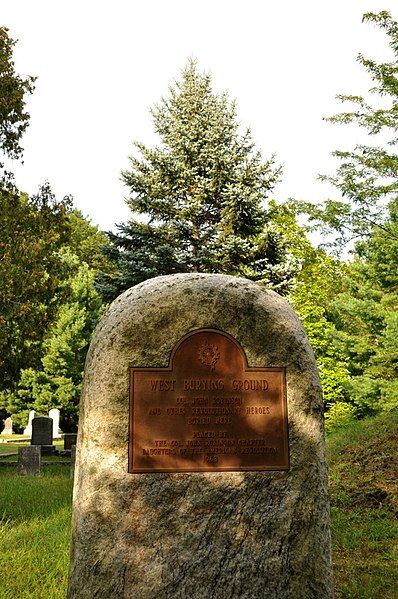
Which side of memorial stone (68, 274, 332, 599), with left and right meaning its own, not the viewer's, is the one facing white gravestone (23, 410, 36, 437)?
back

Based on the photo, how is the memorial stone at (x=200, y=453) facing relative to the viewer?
toward the camera

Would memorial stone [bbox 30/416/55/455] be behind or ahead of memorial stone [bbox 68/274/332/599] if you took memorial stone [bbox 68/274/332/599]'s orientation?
behind

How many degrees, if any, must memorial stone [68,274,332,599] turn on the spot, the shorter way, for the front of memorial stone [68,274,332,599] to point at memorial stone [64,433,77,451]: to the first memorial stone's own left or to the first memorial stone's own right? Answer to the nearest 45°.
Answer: approximately 180°

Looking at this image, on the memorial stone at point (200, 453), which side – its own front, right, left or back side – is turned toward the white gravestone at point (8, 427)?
back

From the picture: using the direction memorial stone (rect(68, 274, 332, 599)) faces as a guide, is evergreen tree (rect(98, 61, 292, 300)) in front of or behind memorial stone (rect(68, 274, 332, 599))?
behind
